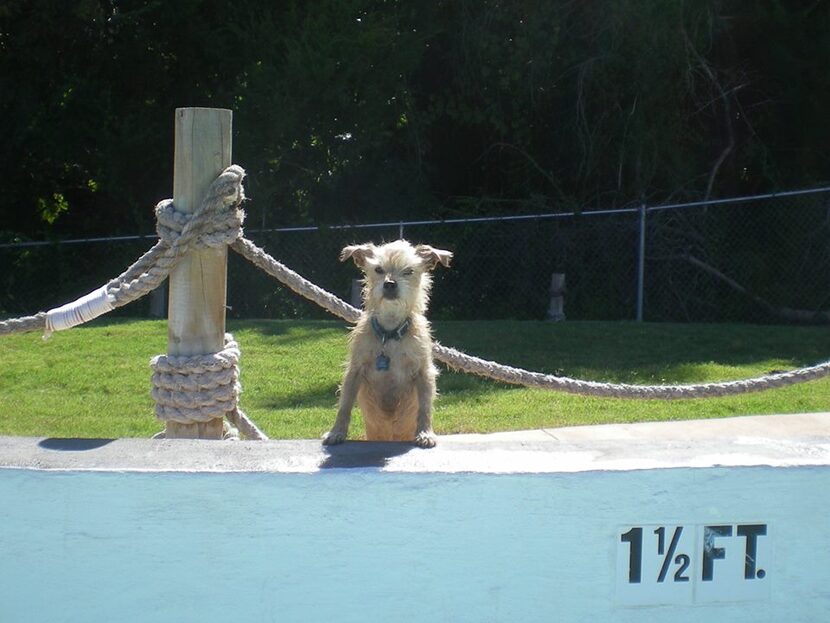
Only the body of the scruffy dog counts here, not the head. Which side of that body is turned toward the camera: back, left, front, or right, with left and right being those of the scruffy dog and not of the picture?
front

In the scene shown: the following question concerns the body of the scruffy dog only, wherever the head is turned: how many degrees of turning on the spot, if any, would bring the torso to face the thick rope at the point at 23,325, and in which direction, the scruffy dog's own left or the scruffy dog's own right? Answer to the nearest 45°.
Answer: approximately 90° to the scruffy dog's own right

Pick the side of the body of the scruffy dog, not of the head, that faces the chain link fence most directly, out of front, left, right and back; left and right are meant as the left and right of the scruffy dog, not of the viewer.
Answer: back

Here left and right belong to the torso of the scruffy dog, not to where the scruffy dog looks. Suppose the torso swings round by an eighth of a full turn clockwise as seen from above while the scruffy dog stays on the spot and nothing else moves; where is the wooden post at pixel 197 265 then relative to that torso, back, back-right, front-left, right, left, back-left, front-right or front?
front

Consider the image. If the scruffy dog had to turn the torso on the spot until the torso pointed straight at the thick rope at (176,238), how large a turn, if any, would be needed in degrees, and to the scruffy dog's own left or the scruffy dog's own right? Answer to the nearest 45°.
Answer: approximately 45° to the scruffy dog's own right

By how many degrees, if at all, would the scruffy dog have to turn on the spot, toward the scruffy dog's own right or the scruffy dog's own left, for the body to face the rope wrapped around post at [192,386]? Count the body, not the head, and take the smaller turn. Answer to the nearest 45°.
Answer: approximately 45° to the scruffy dog's own right
